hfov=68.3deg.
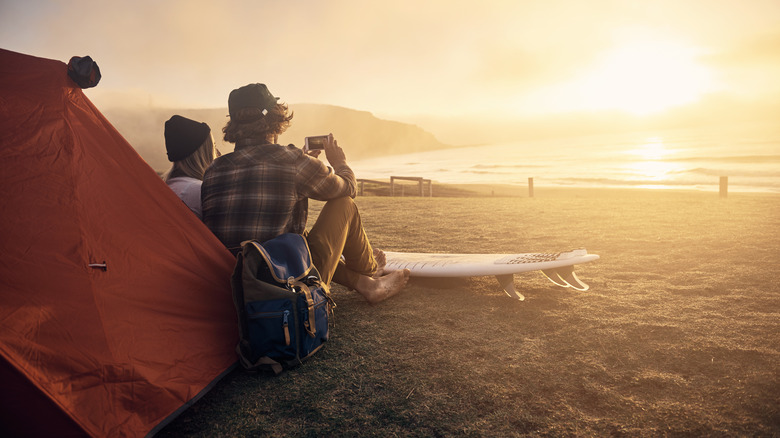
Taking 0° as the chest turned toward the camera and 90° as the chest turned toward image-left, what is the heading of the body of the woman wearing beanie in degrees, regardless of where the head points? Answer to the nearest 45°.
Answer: approximately 225°

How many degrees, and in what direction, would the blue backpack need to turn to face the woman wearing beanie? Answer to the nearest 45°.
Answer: approximately 180°

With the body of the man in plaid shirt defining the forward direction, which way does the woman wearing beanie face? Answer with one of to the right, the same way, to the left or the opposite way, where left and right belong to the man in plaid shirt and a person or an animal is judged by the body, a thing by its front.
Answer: the same way

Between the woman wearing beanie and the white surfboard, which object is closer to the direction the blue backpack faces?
the white surfboard

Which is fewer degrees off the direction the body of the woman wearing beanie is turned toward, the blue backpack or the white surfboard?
the white surfboard

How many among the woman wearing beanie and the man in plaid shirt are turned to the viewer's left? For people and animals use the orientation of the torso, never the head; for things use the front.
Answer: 0

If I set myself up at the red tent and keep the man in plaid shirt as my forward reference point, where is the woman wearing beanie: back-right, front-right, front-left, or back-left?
front-left

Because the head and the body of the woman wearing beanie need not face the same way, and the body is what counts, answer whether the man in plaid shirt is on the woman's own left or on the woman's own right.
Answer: on the woman's own right

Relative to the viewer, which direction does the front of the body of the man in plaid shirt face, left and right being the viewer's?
facing away from the viewer and to the right of the viewer

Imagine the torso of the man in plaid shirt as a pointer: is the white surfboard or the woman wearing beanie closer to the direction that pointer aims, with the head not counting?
the white surfboard

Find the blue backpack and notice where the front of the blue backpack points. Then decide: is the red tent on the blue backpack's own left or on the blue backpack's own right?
on the blue backpack's own right

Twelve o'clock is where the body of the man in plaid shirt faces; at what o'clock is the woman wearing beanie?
The woman wearing beanie is roughly at 9 o'clock from the man in plaid shirt.

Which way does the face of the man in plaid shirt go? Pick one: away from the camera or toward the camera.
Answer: away from the camera

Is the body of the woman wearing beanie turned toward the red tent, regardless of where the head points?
no

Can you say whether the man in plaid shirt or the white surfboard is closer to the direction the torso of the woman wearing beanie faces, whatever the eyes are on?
the white surfboard
